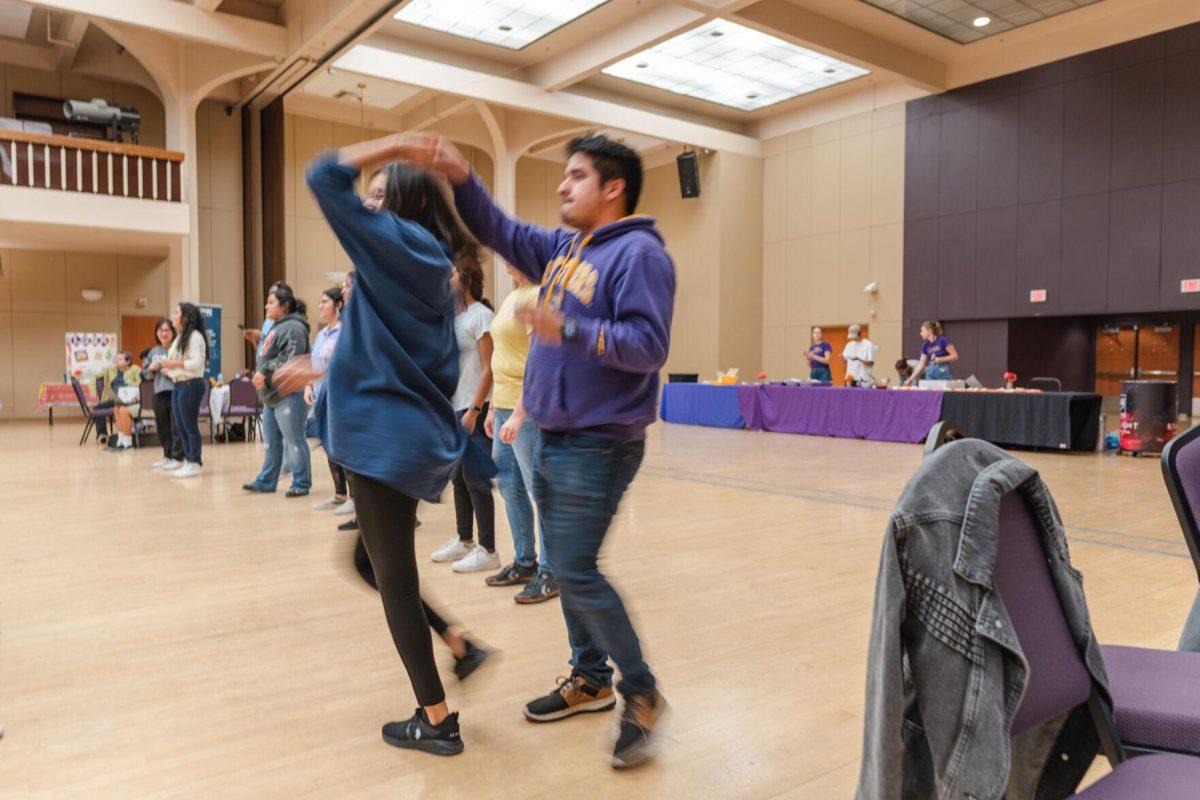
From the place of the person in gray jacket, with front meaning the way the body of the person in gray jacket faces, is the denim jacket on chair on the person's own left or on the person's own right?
on the person's own left

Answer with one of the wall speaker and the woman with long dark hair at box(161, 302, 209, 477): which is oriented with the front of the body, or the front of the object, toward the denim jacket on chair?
the wall speaker

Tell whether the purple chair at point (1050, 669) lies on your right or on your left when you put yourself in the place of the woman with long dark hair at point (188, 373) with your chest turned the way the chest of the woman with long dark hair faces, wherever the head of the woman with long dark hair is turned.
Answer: on your left

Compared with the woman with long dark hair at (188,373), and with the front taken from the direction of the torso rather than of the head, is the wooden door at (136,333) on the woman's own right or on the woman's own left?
on the woman's own right

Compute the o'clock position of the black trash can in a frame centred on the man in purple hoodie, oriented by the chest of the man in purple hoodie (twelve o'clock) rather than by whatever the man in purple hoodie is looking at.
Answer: The black trash can is roughly at 6 o'clock from the man in purple hoodie.

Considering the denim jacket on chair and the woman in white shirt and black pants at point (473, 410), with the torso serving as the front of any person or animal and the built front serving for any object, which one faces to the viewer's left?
the woman in white shirt and black pants

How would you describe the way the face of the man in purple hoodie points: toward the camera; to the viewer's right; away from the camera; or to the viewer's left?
to the viewer's left

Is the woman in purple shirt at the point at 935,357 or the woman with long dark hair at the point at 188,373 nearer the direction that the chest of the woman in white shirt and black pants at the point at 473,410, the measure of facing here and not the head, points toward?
the woman with long dark hair

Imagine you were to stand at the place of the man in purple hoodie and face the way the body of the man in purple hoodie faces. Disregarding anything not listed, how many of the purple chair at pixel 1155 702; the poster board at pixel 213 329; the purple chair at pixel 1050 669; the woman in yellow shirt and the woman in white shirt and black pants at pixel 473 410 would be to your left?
2

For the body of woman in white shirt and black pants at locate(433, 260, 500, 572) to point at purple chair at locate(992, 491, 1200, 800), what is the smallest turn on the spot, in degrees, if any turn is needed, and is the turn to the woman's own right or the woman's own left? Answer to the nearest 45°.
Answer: approximately 90° to the woman's own left

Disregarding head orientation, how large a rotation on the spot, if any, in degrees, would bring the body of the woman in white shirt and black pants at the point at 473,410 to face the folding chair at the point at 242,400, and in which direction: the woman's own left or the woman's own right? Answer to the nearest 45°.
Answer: approximately 90° to the woman's own right
